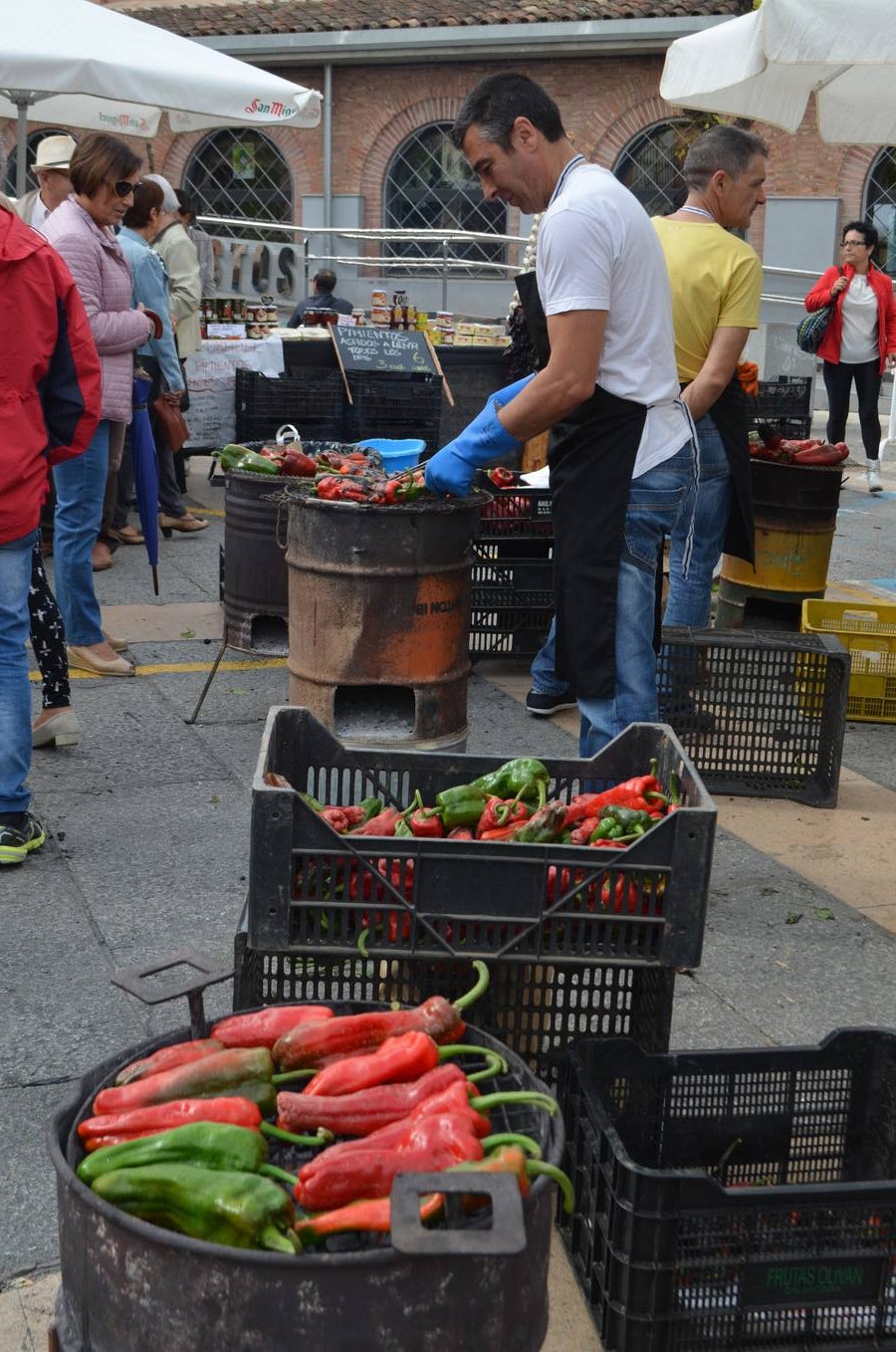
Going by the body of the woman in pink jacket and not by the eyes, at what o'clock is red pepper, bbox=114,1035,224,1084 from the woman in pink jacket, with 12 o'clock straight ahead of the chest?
The red pepper is roughly at 3 o'clock from the woman in pink jacket.

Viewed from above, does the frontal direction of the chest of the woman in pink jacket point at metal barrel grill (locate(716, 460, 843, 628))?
yes

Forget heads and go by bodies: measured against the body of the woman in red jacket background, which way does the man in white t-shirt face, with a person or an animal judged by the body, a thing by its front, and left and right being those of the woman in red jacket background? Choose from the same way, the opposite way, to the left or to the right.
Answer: to the right

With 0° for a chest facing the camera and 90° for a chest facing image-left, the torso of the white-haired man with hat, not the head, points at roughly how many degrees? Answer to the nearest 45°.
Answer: approximately 315°

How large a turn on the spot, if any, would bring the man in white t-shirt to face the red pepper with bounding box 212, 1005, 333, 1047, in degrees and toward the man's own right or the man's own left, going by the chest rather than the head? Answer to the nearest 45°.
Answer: approximately 90° to the man's own left

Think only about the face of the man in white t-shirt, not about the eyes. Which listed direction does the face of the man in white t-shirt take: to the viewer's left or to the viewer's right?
to the viewer's left

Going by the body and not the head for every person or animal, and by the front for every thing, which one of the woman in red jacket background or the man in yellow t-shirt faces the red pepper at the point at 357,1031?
the woman in red jacket background

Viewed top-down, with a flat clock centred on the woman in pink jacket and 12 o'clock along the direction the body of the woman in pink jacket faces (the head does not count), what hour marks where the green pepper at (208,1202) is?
The green pepper is roughly at 3 o'clock from the woman in pink jacket.

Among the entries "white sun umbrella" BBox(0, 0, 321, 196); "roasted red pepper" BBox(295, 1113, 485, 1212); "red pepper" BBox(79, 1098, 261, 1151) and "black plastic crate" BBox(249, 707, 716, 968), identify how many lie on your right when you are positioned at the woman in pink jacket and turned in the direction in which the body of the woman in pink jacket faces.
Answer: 3

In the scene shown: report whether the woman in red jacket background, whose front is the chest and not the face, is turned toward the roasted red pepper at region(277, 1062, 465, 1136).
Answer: yes

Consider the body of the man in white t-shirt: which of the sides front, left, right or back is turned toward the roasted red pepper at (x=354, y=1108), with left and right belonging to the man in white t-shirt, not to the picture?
left

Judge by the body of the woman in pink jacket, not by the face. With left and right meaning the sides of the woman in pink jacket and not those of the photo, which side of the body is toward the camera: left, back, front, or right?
right

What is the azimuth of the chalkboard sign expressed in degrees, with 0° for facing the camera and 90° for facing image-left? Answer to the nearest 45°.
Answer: approximately 0°
